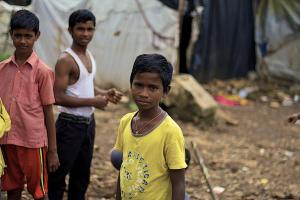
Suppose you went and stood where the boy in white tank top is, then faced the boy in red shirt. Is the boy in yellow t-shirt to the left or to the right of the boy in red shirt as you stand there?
left

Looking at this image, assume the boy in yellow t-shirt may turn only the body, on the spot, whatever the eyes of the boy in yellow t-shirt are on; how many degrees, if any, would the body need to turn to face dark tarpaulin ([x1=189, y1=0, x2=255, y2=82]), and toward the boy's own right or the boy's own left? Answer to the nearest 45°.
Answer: approximately 135° to the boy's own right

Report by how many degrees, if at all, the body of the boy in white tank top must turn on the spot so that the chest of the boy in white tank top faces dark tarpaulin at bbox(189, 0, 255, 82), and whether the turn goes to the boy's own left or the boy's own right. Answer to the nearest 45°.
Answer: approximately 90° to the boy's own left

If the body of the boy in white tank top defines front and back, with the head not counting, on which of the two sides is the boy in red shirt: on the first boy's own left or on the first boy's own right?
on the first boy's own right

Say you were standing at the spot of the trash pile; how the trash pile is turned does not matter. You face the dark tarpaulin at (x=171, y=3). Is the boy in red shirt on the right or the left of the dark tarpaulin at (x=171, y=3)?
left

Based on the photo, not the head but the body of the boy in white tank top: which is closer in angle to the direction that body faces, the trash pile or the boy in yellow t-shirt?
the boy in yellow t-shirt

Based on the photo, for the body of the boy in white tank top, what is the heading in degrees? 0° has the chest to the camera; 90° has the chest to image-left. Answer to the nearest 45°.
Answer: approximately 315°

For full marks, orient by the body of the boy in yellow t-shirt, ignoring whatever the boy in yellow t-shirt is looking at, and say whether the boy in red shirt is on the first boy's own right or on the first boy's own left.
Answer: on the first boy's own right

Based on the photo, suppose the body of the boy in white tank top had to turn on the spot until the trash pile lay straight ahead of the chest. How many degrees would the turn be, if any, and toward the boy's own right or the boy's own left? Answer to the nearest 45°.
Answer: approximately 90° to the boy's own left
